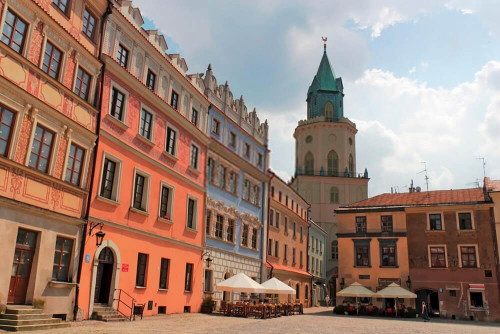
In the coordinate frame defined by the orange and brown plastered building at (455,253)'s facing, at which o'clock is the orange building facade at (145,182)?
The orange building facade is roughly at 1 o'clock from the orange and brown plastered building.

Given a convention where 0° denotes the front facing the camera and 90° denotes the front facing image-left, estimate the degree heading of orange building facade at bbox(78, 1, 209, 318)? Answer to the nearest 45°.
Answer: approximately 315°

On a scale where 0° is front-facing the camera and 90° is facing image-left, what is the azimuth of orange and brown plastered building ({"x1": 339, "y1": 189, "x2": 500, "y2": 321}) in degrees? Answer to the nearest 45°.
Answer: approximately 0°

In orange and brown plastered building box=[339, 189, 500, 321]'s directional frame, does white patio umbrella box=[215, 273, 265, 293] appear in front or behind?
in front

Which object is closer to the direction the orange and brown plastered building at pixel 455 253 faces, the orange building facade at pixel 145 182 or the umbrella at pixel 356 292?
the orange building facade

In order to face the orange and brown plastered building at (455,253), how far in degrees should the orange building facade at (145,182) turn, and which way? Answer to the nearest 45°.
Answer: approximately 45° to its left

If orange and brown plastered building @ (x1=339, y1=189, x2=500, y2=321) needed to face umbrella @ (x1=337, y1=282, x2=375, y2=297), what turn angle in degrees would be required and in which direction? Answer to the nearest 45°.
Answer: approximately 90° to its right

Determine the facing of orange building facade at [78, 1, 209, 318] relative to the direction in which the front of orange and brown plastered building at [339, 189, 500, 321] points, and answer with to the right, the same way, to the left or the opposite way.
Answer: to the left

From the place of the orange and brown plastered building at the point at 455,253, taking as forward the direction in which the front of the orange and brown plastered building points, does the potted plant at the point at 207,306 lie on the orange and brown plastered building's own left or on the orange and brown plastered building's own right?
on the orange and brown plastered building's own right

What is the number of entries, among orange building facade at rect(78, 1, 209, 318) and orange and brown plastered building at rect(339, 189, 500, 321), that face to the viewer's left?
0
